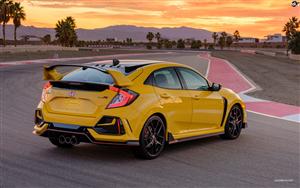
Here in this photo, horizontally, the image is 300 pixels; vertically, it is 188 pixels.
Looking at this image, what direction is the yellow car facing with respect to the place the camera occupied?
facing away from the viewer and to the right of the viewer
